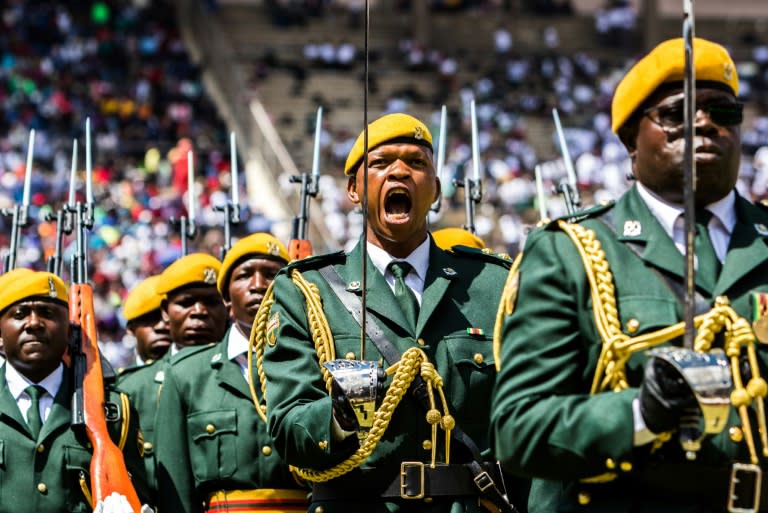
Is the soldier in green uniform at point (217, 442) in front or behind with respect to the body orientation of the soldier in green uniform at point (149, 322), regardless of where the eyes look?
in front

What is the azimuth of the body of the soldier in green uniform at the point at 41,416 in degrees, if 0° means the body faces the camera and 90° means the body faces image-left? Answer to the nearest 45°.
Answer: approximately 0°
